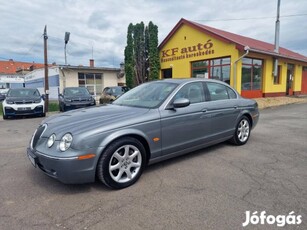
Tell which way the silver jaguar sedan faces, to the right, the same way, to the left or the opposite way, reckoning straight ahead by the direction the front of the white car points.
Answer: to the right

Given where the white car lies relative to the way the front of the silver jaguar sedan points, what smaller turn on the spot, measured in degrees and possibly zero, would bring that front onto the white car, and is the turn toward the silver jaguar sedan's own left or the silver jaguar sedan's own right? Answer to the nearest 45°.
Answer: approximately 90° to the silver jaguar sedan's own right

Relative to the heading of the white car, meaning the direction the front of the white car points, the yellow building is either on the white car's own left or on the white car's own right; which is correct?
on the white car's own left

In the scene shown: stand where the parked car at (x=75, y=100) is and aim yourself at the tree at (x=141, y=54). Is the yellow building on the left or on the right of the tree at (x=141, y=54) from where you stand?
right

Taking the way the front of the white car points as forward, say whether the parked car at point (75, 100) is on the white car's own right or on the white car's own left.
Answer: on the white car's own left

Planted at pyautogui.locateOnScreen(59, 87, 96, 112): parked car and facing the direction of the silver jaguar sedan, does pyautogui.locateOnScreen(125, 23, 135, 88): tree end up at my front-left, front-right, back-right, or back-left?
back-left

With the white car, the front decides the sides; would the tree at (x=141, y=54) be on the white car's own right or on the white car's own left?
on the white car's own left

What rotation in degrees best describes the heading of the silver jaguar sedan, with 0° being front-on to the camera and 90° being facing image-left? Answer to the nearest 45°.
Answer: approximately 45°
